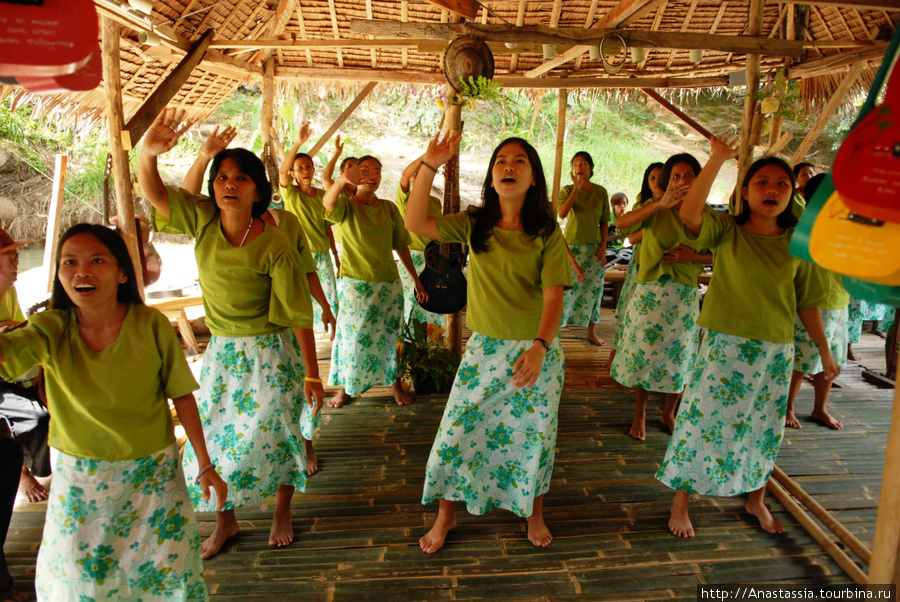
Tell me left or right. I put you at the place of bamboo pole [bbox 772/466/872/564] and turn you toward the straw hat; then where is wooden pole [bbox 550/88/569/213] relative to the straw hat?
right

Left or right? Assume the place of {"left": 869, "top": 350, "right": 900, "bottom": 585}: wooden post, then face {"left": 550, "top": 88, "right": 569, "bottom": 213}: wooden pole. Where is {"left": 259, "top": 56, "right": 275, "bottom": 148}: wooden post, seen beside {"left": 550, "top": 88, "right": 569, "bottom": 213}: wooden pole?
left
